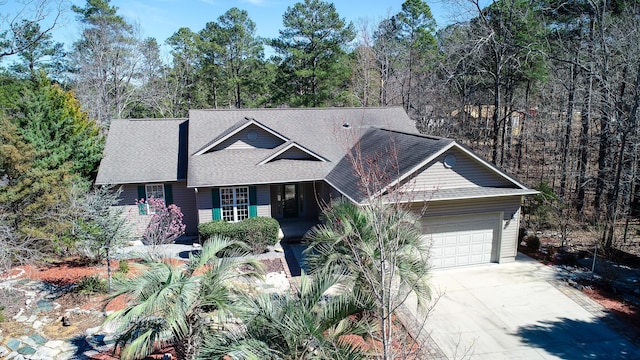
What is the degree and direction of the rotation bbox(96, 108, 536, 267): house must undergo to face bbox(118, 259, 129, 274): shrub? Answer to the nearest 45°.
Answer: approximately 45° to its right

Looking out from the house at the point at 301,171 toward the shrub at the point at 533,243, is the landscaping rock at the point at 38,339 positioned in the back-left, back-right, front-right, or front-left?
back-right

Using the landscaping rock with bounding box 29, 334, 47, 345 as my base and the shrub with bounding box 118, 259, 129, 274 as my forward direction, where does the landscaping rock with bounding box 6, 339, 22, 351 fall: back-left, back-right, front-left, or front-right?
back-left

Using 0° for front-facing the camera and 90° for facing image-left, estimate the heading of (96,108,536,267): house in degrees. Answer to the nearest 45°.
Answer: approximately 0°

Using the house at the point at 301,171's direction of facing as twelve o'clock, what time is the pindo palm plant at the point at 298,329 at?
The pindo palm plant is roughly at 12 o'clock from the house.

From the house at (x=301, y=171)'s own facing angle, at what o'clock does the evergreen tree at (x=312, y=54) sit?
The evergreen tree is roughly at 6 o'clock from the house.

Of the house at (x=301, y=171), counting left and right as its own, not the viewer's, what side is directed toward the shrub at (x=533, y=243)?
left

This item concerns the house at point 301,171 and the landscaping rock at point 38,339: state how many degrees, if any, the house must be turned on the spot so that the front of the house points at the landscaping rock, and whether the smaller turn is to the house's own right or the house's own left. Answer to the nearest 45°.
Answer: approximately 45° to the house's own right
